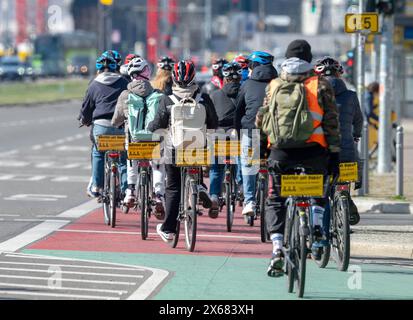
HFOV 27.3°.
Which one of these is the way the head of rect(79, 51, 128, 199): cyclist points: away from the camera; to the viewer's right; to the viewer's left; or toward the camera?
away from the camera

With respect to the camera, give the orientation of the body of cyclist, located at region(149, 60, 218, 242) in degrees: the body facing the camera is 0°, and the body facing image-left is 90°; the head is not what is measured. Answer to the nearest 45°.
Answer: approximately 180°

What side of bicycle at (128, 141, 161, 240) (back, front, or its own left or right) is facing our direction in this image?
back

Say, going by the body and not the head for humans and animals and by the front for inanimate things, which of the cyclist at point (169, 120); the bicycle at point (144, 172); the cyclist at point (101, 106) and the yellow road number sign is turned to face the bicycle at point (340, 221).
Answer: the yellow road number sign

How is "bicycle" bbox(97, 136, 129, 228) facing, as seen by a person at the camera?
facing away from the viewer

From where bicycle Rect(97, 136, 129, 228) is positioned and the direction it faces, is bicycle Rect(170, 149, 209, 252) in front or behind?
behind

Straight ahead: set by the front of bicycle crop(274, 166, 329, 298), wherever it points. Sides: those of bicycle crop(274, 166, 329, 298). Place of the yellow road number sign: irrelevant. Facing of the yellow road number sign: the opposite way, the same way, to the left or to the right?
the opposite way

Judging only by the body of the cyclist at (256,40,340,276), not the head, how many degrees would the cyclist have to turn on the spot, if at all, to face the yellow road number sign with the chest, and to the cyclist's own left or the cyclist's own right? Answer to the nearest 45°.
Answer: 0° — they already face it

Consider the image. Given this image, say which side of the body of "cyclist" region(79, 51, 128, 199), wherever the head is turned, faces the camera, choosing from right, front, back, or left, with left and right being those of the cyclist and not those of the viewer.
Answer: back

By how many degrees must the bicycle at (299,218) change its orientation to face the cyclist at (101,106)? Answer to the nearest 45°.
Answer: approximately 45° to its left

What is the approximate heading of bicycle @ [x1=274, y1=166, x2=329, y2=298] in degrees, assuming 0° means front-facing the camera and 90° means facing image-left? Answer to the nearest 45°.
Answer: approximately 180°
